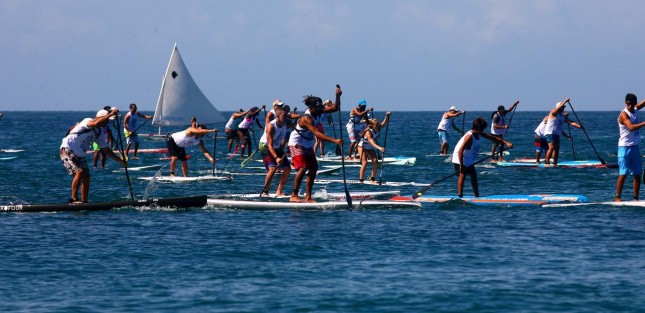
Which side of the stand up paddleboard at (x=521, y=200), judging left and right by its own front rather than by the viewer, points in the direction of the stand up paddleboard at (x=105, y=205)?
back

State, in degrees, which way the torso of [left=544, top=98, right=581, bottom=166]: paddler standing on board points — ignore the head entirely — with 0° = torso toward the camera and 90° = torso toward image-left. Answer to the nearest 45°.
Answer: approximately 270°

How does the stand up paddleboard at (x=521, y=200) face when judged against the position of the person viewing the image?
facing to the right of the viewer

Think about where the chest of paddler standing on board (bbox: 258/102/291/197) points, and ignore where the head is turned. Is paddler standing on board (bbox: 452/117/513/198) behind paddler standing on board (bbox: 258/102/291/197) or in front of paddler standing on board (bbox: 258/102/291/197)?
in front

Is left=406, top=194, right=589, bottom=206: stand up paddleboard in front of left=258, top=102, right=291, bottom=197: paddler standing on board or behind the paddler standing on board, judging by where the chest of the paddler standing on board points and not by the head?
in front

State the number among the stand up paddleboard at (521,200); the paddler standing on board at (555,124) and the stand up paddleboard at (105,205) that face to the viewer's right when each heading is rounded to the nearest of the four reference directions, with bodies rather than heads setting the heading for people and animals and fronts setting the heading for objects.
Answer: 3

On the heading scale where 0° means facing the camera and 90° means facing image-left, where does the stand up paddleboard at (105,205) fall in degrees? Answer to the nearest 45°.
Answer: approximately 270°
